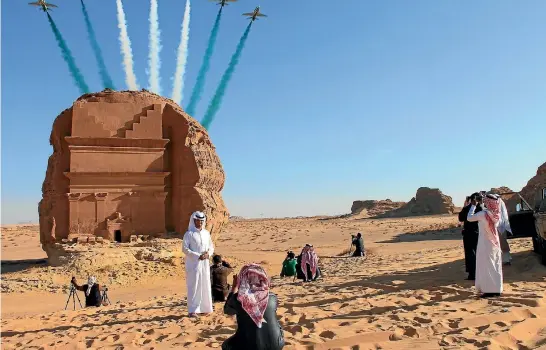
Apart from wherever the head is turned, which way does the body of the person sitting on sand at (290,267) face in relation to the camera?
away from the camera

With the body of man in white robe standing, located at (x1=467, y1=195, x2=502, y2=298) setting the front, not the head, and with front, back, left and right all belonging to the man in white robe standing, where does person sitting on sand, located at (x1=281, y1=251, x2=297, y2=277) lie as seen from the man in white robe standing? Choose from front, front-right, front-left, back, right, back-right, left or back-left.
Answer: front

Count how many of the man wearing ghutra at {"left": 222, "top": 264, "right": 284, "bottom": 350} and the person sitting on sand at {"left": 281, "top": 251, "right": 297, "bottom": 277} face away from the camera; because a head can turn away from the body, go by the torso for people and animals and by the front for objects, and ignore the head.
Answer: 2

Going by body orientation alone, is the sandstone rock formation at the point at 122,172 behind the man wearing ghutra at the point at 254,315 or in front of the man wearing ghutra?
in front

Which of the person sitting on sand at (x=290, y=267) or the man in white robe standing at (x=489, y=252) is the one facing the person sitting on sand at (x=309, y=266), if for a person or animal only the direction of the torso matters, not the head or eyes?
the man in white robe standing

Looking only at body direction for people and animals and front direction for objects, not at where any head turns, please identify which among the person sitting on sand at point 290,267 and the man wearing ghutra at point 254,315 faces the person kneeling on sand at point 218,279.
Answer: the man wearing ghutra

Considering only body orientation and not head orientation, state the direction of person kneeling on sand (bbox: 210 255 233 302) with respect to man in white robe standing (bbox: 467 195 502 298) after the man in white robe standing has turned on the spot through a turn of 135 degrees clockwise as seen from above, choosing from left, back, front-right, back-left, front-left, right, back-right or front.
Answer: back

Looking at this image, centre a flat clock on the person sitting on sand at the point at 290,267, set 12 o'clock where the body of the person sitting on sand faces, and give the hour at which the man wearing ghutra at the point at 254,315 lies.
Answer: The man wearing ghutra is roughly at 6 o'clock from the person sitting on sand.

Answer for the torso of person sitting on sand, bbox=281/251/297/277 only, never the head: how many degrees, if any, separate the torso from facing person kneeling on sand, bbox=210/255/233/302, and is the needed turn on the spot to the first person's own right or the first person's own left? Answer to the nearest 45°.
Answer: approximately 180°

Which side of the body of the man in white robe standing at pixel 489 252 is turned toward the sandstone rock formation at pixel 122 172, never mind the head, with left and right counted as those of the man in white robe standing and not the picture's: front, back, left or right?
front

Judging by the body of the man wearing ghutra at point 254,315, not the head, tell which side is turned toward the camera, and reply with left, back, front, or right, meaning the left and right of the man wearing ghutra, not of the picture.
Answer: back

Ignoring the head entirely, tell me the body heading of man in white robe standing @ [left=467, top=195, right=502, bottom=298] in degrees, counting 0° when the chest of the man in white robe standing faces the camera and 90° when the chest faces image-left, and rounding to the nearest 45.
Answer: approximately 135°

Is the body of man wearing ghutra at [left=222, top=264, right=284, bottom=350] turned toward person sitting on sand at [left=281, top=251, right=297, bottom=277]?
yes
